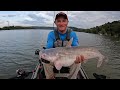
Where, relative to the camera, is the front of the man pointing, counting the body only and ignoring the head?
toward the camera
